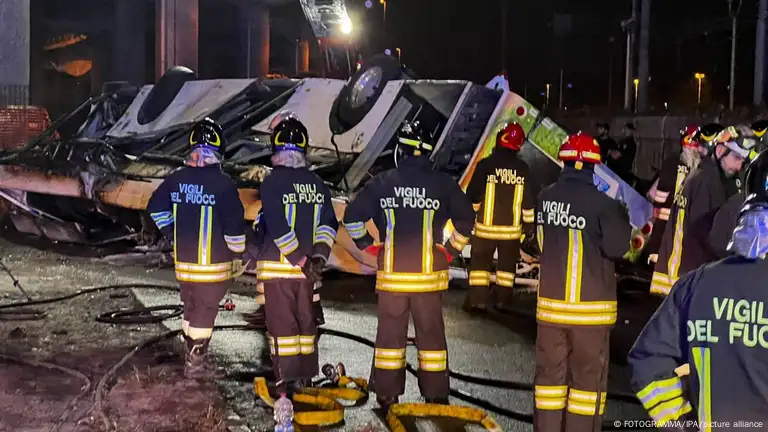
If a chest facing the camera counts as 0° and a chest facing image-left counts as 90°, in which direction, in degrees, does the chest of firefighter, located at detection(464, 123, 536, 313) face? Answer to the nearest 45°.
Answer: approximately 180°

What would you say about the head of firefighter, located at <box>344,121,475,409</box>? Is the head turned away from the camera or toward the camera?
away from the camera

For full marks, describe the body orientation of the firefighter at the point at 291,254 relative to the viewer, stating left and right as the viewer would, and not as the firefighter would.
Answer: facing away from the viewer

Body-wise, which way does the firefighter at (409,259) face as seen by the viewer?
away from the camera

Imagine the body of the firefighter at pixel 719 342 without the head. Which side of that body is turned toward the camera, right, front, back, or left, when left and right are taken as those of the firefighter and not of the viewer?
back

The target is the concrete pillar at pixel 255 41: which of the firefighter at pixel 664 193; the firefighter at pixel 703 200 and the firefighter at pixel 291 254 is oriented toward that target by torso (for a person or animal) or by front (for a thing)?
the firefighter at pixel 291 254
